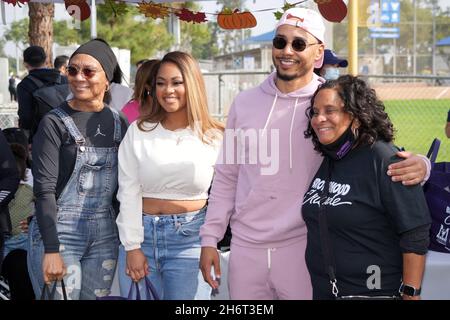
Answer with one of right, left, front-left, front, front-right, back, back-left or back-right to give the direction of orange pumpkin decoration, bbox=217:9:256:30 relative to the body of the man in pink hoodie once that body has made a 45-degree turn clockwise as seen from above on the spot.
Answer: back-right

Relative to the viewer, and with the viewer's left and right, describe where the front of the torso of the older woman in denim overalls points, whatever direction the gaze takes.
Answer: facing the viewer and to the right of the viewer

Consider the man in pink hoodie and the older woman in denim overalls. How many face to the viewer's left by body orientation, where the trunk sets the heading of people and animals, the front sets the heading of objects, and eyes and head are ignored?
0

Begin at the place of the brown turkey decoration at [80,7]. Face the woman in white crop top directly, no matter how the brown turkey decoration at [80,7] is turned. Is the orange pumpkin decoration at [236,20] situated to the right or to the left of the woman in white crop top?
left

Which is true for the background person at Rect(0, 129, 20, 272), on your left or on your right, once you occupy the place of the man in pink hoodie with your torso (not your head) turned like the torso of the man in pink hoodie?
on your right

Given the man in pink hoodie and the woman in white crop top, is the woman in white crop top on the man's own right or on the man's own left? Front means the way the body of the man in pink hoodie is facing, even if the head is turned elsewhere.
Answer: on the man's own right

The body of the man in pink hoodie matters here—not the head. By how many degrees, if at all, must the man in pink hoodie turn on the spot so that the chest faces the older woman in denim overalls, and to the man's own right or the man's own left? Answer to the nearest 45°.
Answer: approximately 90° to the man's own right

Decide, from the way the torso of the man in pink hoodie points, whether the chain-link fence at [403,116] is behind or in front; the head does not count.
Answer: behind

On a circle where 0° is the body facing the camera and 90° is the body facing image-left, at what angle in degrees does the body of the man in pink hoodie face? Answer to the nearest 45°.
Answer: approximately 0°

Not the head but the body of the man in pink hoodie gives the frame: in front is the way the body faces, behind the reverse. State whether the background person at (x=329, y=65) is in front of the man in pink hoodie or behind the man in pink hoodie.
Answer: behind

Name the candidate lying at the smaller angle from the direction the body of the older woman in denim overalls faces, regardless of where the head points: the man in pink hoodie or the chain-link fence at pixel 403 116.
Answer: the man in pink hoodie

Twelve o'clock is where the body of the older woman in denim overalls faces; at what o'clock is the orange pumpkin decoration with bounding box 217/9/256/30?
The orange pumpkin decoration is roughly at 9 o'clock from the older woman in denim overalls.
